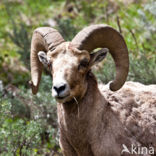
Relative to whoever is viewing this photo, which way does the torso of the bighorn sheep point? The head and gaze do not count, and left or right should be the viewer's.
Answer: facing the viewer and to the left of the viewer
